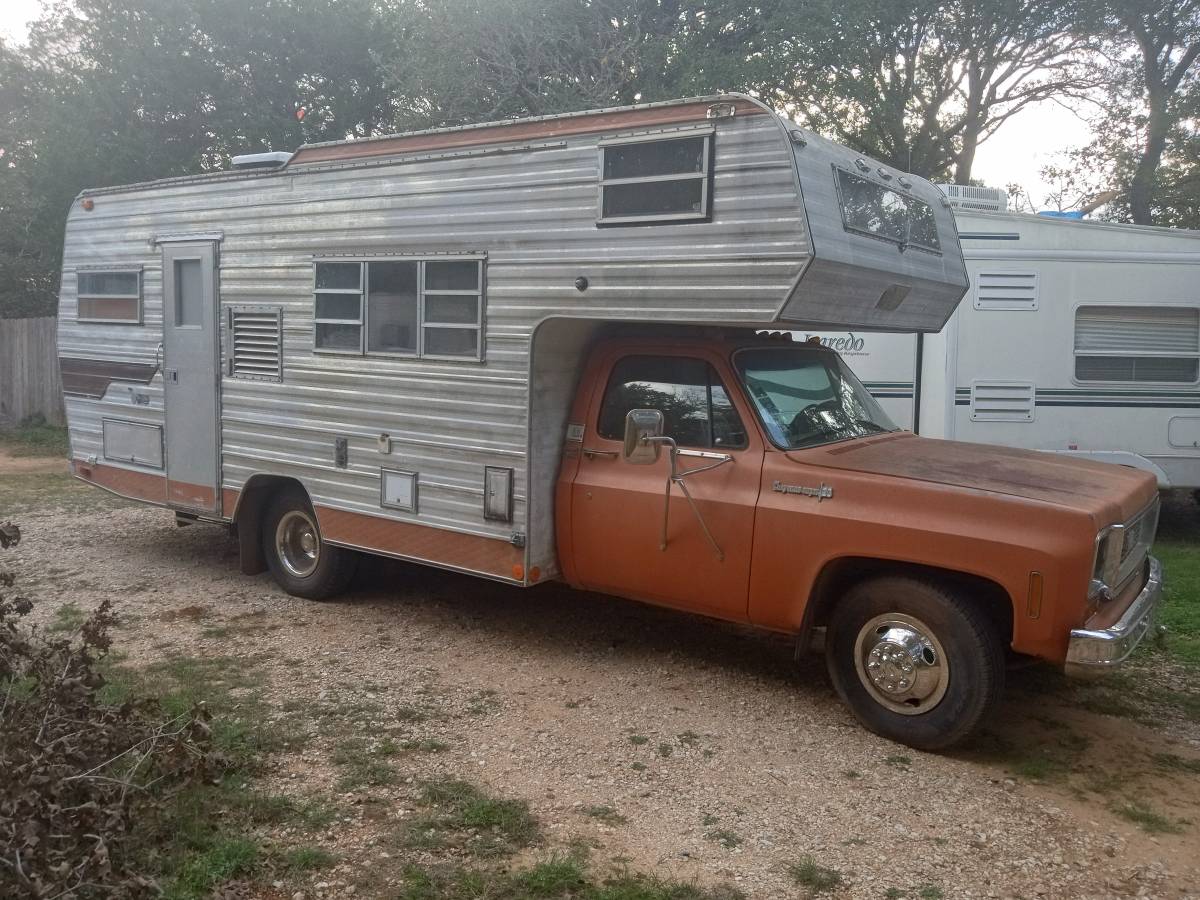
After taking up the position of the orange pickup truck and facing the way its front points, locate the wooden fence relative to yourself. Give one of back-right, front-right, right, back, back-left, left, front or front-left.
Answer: back

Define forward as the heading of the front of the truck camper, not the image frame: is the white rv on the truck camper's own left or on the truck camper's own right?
on the truck camper's own left

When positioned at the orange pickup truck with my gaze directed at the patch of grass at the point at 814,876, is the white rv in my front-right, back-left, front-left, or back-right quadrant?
back-left

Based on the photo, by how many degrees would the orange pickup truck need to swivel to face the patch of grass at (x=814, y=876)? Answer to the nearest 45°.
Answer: approximately 45° to its right

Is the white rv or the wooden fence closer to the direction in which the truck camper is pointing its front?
the white rv

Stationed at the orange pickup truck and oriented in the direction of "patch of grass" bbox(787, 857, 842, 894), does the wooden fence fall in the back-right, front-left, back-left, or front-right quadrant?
back-right

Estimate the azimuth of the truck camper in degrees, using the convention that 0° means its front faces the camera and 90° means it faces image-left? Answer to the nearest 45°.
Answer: approximately 315°
